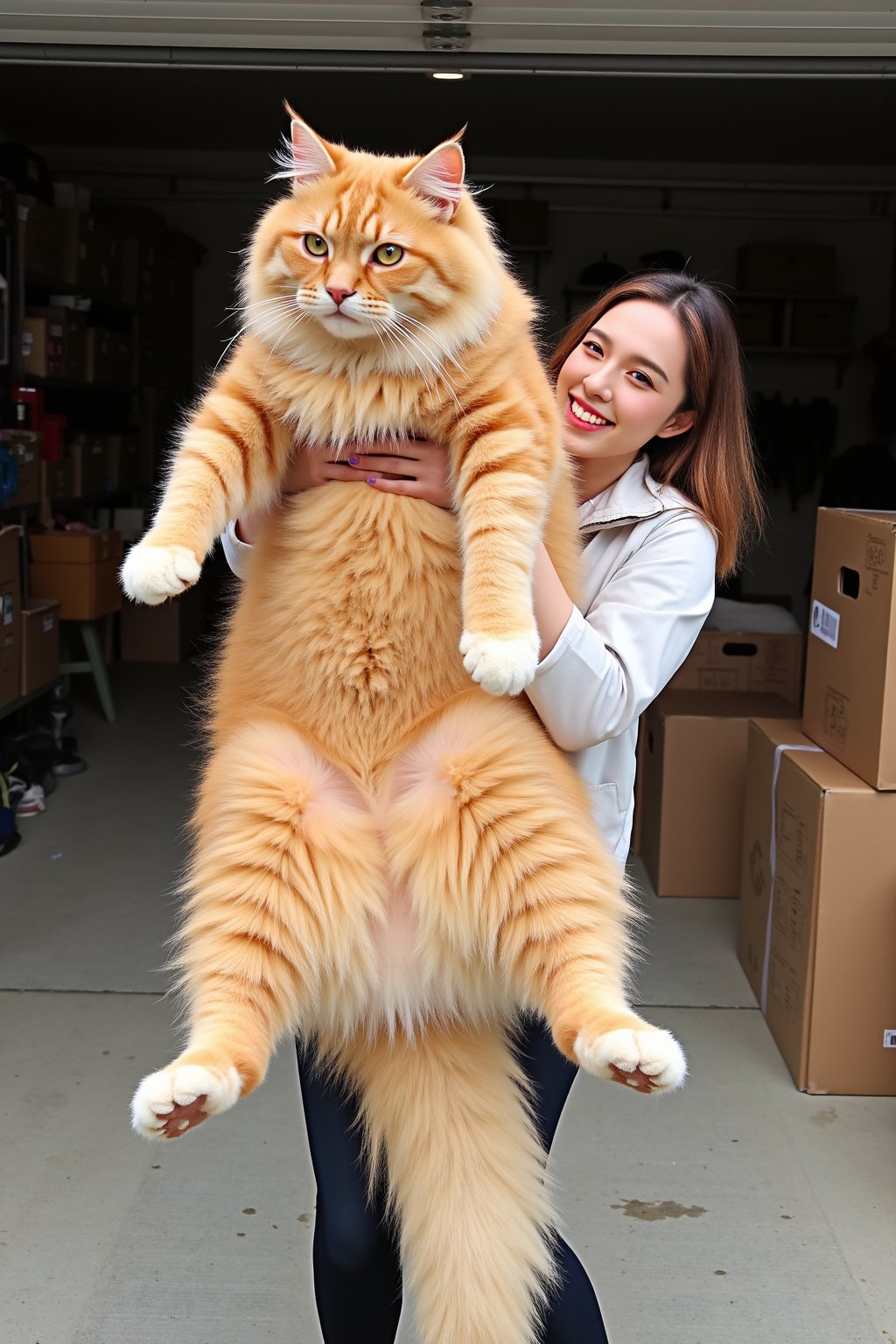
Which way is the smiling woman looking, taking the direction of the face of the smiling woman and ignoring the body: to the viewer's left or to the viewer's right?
to the viewer's left

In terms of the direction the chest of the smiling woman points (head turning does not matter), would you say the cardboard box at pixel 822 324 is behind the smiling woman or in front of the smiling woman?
behind

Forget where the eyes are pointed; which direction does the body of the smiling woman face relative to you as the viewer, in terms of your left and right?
facing the viewer and to the left of the viewer

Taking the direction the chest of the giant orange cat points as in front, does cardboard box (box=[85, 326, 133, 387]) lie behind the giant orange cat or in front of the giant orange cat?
behind

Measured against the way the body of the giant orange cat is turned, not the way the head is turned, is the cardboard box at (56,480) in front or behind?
behind

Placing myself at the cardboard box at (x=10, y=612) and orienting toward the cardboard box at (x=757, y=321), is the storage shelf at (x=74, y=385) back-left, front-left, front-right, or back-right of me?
front-left

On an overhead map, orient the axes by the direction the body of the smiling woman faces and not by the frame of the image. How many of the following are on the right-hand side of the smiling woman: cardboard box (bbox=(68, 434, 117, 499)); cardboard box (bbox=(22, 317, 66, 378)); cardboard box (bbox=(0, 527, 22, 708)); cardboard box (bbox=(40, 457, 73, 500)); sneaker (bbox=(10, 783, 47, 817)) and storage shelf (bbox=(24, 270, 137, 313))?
6

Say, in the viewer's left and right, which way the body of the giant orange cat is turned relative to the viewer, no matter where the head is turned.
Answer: facing the viewer

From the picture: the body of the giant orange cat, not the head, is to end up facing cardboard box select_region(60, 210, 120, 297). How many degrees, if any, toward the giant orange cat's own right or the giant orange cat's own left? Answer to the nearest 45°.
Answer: approximately 180°

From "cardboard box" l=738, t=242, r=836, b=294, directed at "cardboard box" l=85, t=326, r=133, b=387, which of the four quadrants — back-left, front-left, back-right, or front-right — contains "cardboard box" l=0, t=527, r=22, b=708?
front-left

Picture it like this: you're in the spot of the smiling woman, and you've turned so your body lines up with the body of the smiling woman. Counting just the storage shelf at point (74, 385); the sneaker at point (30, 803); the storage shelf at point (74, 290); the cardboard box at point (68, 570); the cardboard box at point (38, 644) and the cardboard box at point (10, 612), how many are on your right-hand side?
6

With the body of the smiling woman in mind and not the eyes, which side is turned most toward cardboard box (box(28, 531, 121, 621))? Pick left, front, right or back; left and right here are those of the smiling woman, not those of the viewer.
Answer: right

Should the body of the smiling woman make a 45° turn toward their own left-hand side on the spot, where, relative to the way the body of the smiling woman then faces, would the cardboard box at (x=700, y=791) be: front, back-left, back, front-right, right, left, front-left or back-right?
back

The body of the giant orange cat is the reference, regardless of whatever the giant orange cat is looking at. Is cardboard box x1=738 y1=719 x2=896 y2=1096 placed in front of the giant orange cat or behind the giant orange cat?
behind
